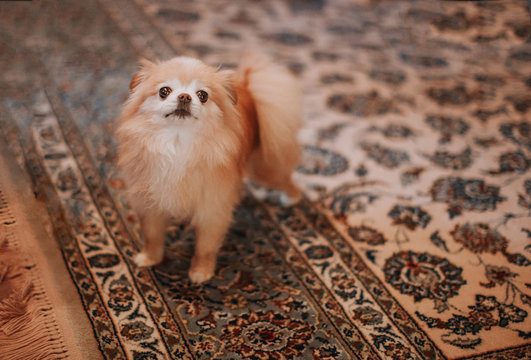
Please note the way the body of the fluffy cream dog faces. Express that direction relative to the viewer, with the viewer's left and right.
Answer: facing the viewer and to the left of the viewer
